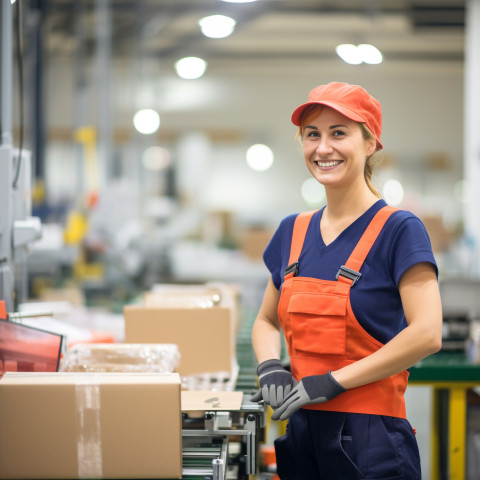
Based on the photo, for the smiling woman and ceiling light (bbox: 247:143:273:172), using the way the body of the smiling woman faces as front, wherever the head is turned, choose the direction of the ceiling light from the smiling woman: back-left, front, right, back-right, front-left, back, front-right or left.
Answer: back-right

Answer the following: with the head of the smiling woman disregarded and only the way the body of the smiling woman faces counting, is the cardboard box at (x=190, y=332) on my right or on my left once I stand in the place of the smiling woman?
on my right

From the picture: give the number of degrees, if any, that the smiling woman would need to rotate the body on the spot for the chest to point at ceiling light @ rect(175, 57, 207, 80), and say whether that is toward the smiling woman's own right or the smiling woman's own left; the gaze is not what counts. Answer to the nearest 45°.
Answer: approximately 135° to the smiling woman's own right

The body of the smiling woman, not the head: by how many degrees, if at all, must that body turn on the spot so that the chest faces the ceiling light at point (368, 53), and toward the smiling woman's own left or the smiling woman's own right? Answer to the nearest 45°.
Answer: approximately 135° to the smiling woman's own right

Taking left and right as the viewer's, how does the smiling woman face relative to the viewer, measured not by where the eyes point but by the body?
facing the viewer and to the left of the viewer

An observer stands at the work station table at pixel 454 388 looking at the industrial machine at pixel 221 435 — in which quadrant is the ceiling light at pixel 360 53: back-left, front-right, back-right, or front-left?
back-right

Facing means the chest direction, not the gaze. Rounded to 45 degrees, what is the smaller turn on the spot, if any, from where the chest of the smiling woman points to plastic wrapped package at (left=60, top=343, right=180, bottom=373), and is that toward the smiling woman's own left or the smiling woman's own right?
approximately 90° to the smiling woman's own right

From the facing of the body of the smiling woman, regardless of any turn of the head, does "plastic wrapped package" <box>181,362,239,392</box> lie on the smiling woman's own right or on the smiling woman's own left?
on the smiling woman's own right

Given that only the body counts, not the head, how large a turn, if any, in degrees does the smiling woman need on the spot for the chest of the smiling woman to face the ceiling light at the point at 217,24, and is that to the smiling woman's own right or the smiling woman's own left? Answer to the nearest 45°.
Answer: approximately 135° to the smiling woman's own right
